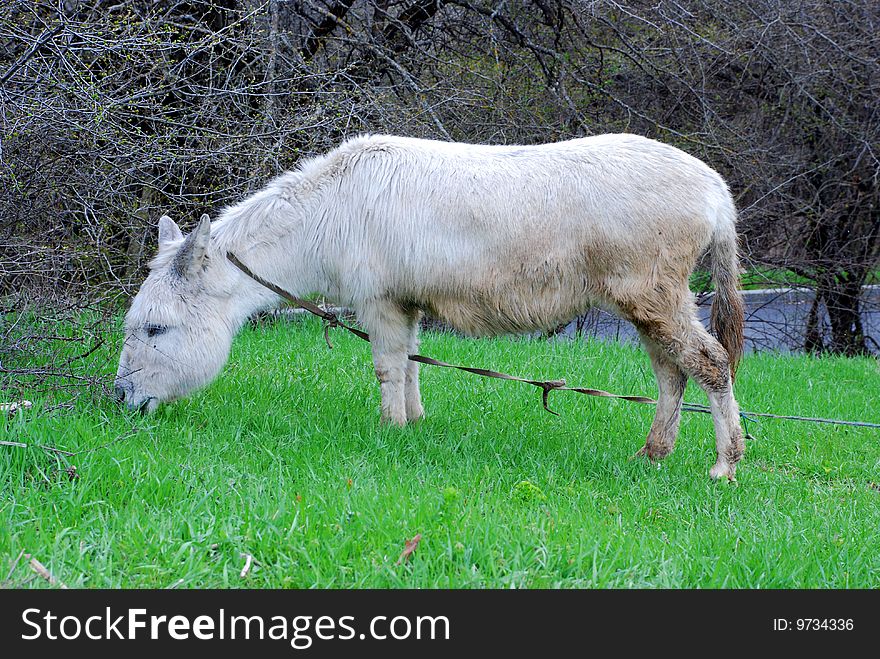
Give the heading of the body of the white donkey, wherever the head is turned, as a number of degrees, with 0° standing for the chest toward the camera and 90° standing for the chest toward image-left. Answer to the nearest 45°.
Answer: approximately 90°

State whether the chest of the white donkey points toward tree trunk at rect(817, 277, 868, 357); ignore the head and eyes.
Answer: no
